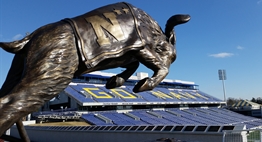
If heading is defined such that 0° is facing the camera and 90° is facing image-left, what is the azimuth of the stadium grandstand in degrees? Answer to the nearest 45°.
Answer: approximately 315°

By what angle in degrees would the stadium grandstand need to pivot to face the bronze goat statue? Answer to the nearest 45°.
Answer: approximately 45° to its right

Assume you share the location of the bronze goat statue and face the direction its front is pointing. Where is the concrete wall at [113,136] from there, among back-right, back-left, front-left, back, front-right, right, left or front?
left

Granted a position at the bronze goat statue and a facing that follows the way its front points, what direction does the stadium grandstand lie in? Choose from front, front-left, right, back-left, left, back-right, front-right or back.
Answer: left

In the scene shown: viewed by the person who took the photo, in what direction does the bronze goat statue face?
facing to the right of the viewer
